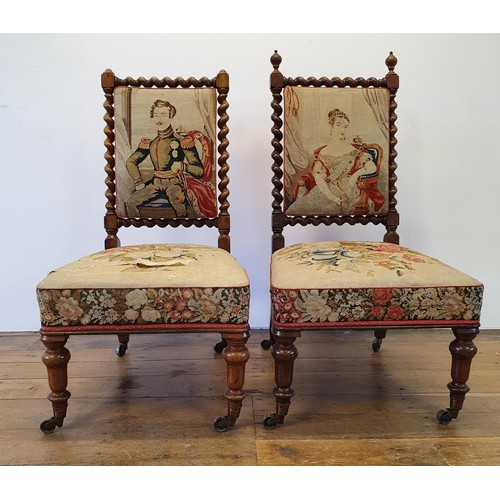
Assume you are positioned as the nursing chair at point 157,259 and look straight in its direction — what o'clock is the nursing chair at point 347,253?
the nursing chair at point 347,253 is roughly at 9 o'clock from the nursing chair at point 157,259.

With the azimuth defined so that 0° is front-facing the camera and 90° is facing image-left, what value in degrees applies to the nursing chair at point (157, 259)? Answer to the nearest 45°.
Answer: approximately 0°

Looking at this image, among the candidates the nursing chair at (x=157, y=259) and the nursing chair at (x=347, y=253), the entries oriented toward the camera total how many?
2

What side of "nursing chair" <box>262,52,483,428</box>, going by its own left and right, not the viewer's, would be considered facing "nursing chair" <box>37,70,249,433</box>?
right
